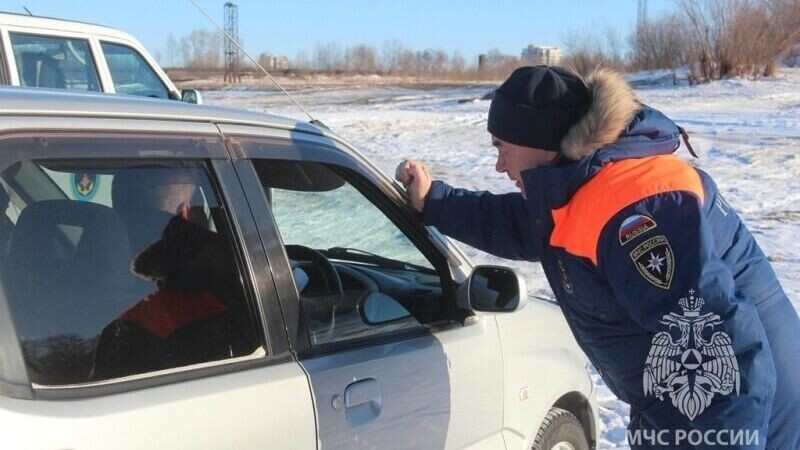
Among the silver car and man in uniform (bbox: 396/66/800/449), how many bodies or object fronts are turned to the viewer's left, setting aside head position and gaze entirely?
1

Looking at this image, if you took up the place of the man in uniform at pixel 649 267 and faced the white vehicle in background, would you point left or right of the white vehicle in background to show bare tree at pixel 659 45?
right

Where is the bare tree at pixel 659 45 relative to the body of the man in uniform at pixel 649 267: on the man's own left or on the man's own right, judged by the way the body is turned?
on the man's own right

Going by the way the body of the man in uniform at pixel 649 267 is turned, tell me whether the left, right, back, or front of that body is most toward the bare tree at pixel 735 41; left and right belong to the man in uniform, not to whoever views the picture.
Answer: right

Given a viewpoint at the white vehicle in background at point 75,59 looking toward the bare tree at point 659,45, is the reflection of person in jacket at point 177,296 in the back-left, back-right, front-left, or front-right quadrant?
back-right

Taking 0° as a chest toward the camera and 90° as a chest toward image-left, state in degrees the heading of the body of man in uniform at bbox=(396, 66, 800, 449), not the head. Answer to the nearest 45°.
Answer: approximately 90°

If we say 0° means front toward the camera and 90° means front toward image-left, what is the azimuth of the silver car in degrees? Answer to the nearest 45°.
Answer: approximately 225°

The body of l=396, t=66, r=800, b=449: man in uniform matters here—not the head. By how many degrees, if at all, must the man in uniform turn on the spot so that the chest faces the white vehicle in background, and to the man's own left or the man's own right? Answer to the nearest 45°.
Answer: approximately 45° to the man's own right
